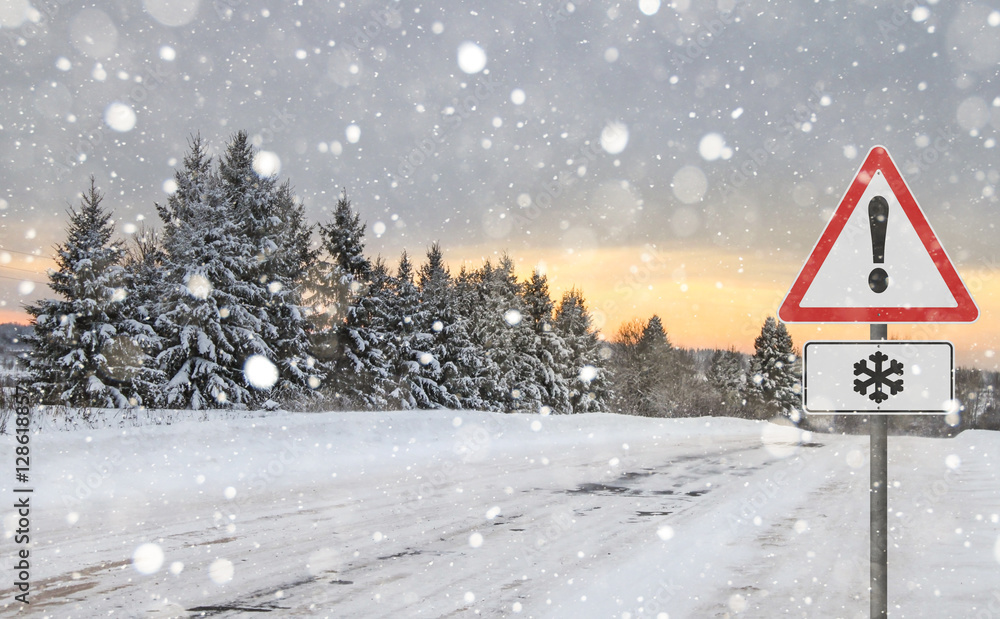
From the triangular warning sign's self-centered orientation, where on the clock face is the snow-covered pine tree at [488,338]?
The snow-covered pine tree is roughly at 5 o'clock from the triangular warning sign.

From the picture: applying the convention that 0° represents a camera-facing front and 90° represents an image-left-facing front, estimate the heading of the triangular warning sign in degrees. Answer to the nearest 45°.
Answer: approximately 0°

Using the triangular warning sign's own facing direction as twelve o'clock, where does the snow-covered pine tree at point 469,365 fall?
The snow-covered pine tree is roughly at 5 o'clock from the triangular warning sign.

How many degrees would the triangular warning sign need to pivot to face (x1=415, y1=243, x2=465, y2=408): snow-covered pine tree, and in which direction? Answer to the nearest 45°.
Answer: approximately 135° to its right

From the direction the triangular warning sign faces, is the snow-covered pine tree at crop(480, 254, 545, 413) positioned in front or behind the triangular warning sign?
behind

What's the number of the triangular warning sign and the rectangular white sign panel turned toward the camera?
2

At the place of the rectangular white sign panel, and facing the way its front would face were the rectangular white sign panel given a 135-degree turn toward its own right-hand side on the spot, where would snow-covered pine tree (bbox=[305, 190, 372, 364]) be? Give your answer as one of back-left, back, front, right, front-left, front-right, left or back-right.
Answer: front

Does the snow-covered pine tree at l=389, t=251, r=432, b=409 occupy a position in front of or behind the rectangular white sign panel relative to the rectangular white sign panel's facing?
behind
